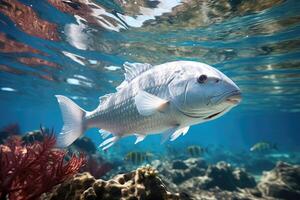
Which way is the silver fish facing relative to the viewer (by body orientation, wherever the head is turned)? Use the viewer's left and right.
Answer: facing to the right of the viewer

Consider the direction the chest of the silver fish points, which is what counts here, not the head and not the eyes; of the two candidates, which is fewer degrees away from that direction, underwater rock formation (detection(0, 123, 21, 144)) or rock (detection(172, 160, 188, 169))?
the rock

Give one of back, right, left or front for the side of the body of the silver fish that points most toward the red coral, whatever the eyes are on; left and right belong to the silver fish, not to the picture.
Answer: back

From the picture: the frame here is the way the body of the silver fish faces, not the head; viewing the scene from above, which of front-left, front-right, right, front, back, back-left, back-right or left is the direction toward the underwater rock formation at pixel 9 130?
back-left
